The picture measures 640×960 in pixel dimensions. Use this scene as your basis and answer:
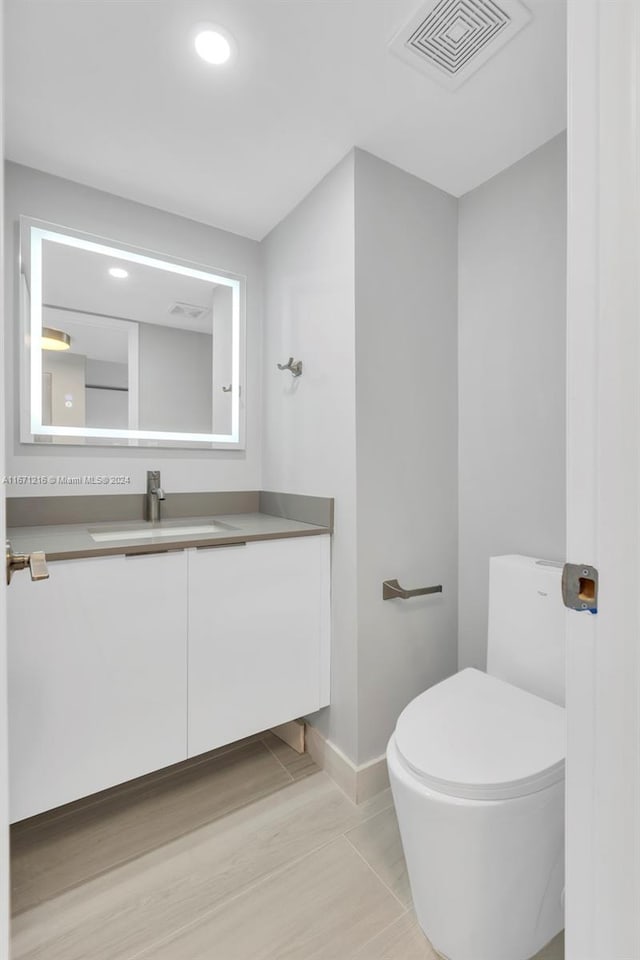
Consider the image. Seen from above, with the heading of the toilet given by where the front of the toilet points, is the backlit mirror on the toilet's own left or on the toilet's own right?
on the toilet's own right

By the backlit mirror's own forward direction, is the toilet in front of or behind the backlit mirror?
in front

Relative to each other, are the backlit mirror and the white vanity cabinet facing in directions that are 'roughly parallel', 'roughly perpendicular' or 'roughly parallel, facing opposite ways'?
roughly parallel

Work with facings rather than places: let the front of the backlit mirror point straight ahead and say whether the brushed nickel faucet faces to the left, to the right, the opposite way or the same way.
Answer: the same way

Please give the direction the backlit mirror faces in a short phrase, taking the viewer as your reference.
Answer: facing the viewer and to the right of the viewer

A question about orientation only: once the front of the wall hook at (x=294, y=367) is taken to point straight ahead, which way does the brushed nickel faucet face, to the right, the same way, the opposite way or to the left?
to the left

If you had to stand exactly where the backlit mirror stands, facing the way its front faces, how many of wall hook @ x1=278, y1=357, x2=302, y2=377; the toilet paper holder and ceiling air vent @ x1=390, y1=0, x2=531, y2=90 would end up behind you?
0

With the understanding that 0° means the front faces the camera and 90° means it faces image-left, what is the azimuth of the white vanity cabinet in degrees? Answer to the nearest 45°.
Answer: approximately 315°

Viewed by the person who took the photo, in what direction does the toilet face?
facing the viewer and to the left of the viewer
